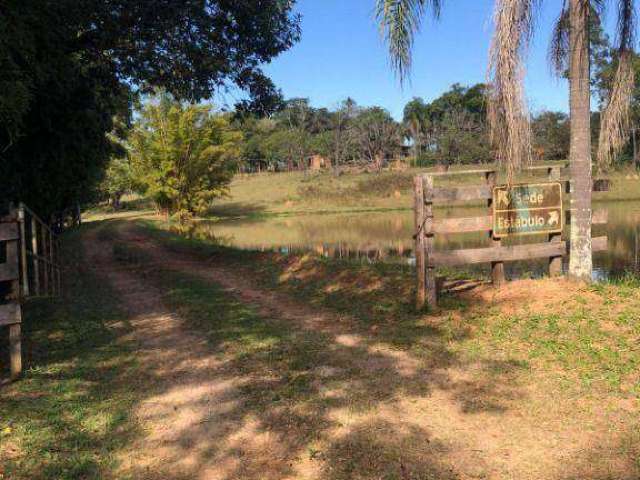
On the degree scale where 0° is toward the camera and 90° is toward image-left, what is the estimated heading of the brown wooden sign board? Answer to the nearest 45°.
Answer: approximately 0°

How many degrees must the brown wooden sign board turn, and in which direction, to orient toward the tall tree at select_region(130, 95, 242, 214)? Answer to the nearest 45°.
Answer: approximately 135° to its right
